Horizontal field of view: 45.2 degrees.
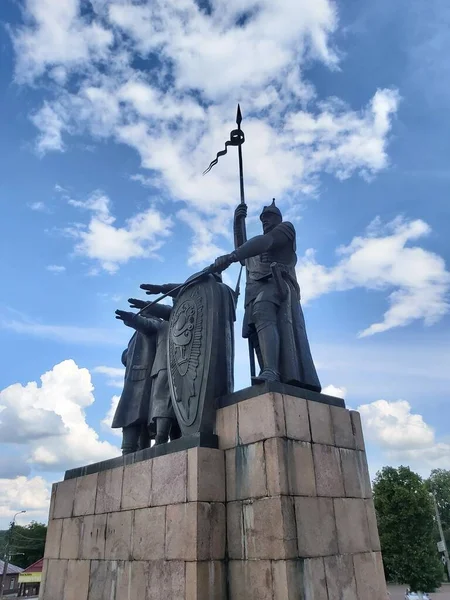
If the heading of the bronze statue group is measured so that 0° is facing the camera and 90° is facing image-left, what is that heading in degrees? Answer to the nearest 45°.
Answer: approximately 45°

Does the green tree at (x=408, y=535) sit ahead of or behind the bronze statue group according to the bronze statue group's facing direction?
behind
